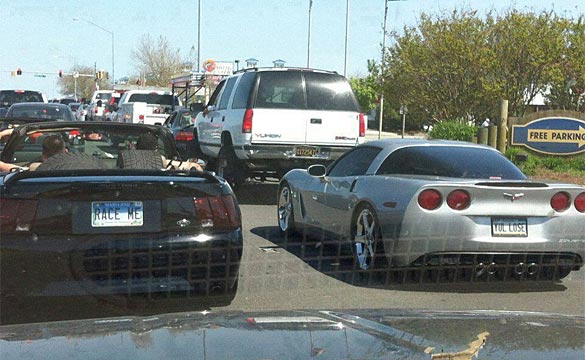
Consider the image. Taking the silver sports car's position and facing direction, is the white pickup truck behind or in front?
in front

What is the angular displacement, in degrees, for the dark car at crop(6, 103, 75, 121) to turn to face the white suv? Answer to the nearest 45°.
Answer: approximately 135° to its right

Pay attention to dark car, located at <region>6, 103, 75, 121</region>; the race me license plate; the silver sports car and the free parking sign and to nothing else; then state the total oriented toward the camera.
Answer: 2

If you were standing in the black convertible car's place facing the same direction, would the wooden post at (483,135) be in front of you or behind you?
in front

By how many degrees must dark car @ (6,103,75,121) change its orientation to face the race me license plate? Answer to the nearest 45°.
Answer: approximately 180°

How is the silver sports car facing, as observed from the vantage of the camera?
facing away from the viewer and to the left of the viewer

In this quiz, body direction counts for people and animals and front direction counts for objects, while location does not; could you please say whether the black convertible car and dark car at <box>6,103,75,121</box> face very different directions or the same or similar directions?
same or similar directions

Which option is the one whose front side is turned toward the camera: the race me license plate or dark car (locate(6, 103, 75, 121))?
the race me license plate

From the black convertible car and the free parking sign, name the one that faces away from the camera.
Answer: the black convertible car

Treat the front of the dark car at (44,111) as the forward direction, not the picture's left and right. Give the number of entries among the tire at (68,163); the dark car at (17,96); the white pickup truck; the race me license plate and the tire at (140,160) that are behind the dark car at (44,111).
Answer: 3

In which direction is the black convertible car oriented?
away from the camera

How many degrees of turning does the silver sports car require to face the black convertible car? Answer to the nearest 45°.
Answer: approximately 90° to its left

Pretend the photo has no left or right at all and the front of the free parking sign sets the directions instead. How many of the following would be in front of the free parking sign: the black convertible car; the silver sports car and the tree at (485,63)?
2

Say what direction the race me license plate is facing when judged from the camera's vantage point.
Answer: facing the viewer

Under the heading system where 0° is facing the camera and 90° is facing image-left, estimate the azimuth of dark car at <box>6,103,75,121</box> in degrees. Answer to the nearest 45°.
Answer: approximately 180°

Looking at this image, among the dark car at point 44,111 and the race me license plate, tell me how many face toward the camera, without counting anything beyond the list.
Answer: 1
